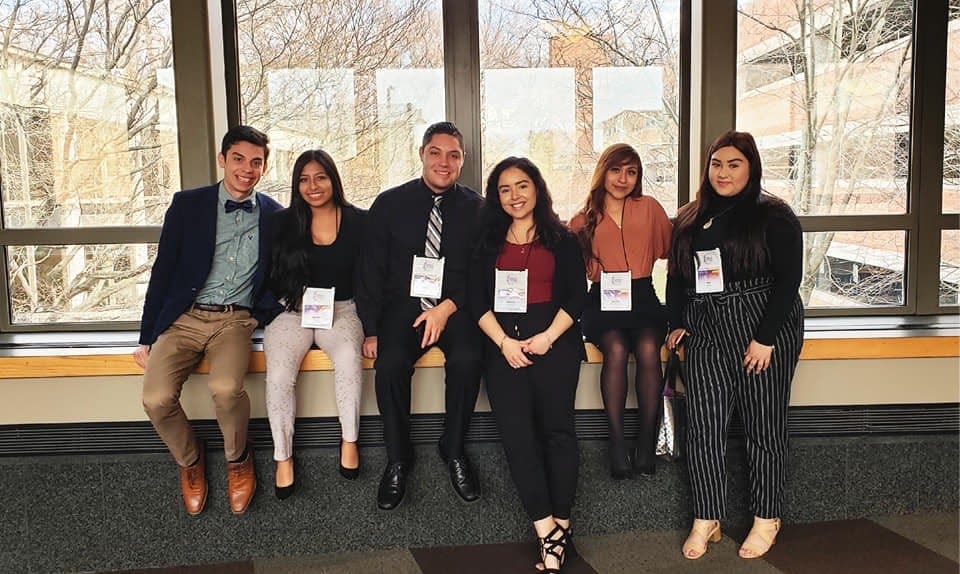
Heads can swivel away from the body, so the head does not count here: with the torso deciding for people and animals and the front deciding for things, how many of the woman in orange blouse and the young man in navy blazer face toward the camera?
2

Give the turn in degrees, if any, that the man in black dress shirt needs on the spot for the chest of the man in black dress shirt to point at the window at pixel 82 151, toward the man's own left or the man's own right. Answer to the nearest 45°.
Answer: approximately 135° to the man's own right

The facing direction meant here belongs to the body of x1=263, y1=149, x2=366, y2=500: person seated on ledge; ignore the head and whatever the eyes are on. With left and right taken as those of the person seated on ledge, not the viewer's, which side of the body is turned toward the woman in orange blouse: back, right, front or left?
left

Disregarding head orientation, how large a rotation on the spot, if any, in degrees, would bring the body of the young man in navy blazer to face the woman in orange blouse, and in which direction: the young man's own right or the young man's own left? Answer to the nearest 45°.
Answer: approximately 90° to the young man's own left
